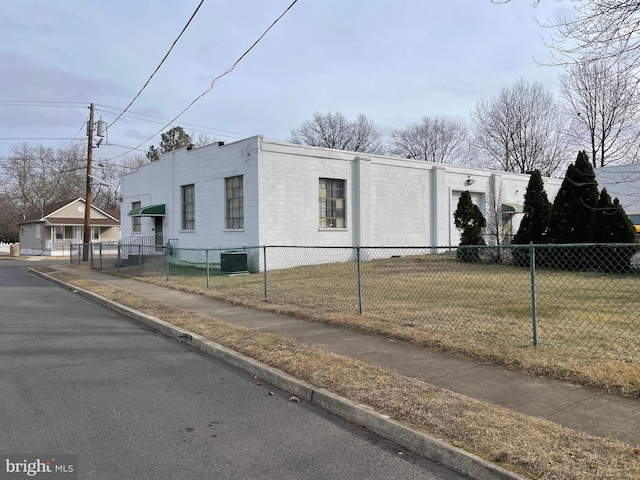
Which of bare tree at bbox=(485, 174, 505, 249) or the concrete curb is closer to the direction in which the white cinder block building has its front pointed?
the concrete curb

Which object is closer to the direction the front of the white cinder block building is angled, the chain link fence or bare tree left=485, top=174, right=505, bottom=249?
the chain link fence
